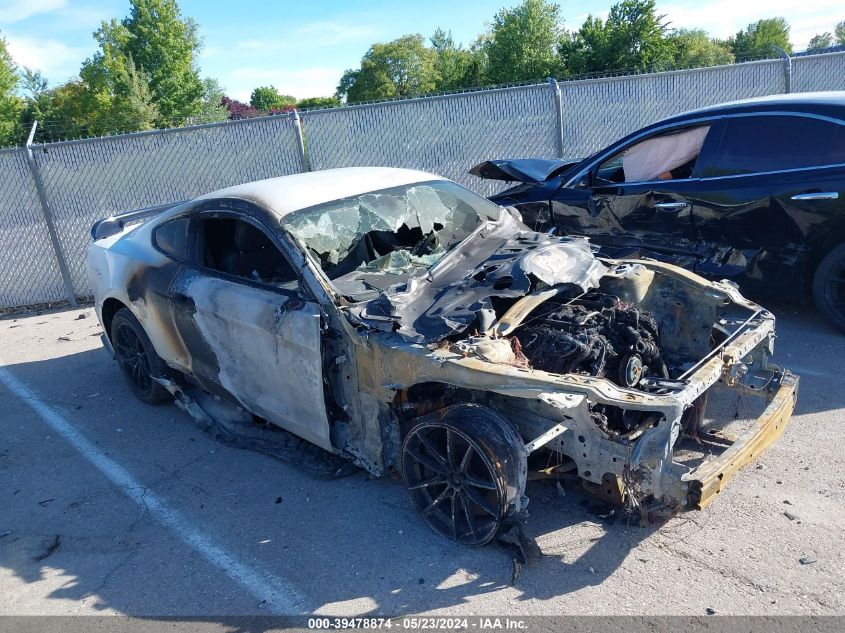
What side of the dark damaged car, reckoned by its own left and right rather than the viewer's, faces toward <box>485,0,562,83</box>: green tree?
right

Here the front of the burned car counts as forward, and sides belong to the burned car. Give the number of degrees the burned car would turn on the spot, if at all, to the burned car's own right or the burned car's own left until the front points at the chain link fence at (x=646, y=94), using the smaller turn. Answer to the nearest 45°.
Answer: approximately 90° to the burned car's own left

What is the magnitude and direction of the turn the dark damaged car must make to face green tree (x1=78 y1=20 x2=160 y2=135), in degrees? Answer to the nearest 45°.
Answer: approximately 45° to its right

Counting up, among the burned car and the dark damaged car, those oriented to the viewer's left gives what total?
1

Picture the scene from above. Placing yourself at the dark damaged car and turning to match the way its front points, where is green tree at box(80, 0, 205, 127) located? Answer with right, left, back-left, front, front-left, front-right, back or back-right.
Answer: front-right

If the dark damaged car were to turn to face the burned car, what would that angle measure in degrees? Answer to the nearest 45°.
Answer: approximately 45° to its left

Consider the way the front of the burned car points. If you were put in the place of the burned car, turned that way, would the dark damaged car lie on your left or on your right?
on your left

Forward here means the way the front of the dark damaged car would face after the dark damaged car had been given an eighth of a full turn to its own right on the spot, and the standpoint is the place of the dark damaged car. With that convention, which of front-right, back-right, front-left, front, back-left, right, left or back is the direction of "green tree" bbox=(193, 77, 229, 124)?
front

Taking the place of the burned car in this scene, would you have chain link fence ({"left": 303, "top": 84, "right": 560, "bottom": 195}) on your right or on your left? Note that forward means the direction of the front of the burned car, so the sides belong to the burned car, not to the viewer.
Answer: on your left

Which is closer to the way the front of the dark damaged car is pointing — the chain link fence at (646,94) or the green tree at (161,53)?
the green tree

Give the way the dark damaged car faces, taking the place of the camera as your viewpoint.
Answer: facing to the left of the viewer

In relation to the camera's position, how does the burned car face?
facing the viewer and to the right of the viewer

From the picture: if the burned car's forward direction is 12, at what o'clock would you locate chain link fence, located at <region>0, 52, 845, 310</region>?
The chain link fence is roughly at 7 o'clock from the burned car.

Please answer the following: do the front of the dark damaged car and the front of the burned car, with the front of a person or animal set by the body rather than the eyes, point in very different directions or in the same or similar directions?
very different directions

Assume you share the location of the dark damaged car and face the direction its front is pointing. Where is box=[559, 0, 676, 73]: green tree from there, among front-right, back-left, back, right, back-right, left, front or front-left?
right
